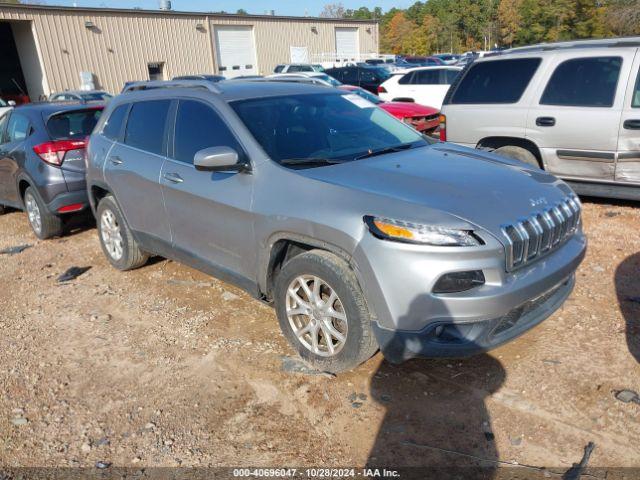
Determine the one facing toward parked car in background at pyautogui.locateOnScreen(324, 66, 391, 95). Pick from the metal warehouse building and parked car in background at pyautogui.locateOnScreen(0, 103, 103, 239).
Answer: the metal warehouse building

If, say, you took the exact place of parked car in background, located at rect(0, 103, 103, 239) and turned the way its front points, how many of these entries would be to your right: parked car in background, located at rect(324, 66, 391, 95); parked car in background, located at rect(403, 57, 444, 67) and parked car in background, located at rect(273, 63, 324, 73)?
3

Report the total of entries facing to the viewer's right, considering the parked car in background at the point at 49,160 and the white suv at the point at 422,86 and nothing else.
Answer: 1

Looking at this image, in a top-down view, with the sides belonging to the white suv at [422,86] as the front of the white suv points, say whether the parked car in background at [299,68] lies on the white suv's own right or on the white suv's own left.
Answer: on the white suv's own left

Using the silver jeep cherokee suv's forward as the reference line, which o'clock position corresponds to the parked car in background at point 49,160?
The parked car in background is roughly at 6 o'clock from the silver jeep cherokee suv.

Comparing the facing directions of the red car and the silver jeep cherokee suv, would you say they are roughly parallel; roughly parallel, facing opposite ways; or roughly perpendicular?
roughly parallel

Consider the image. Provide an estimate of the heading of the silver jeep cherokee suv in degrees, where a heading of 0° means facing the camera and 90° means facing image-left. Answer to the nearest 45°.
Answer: approximately 315°

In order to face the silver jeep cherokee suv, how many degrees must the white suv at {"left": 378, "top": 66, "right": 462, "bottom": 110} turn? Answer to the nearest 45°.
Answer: approximately 90° to its right

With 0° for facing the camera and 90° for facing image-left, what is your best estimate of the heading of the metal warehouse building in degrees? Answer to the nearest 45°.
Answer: approximately 315°

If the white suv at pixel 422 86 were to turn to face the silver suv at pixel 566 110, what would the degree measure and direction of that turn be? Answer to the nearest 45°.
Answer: approximately 90° to its right

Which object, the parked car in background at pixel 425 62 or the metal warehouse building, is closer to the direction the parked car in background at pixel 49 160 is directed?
the metal warehouse building

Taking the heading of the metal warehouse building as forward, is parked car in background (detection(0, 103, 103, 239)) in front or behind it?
in front

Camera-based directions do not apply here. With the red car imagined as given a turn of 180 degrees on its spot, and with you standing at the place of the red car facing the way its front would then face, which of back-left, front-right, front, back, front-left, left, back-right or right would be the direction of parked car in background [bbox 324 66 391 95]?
front-right

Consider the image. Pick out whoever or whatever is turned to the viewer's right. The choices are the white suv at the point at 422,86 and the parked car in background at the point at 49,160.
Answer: the white suv

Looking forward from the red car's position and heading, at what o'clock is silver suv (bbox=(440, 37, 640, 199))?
The silver suv is roughly at 1 o'clock from the red car.

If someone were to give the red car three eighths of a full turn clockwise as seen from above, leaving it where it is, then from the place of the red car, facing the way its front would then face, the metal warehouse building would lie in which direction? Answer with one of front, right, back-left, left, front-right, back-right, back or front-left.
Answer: front-right

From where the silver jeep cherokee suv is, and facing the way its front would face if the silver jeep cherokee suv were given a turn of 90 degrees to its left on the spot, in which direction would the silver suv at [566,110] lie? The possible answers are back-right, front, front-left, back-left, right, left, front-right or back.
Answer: front
